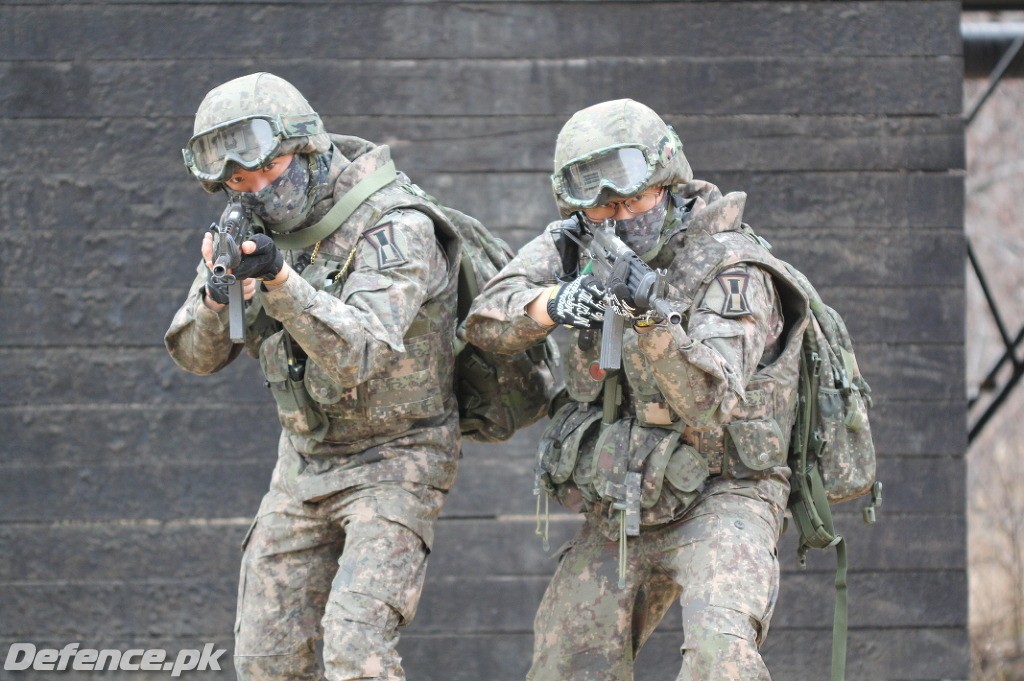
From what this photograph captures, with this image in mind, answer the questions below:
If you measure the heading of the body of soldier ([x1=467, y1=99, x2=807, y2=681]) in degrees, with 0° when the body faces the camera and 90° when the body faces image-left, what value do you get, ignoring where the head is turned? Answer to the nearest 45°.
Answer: approximately 45°

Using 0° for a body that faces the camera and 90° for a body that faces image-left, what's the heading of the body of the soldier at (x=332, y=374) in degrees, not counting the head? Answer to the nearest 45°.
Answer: approximately 45°

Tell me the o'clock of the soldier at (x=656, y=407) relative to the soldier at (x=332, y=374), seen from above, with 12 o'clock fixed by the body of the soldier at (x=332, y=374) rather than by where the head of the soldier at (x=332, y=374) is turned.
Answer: the soldier at (x=656, y=407) is roughly at 8 o'clock from the soldier at (x=332, y=374).

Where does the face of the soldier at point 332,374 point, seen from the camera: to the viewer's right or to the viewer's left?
to the viewer's left

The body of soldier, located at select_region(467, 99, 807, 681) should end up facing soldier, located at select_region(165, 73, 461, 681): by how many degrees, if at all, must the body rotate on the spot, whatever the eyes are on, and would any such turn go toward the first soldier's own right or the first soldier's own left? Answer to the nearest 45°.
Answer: approximately 45° to the first soldier's own right
